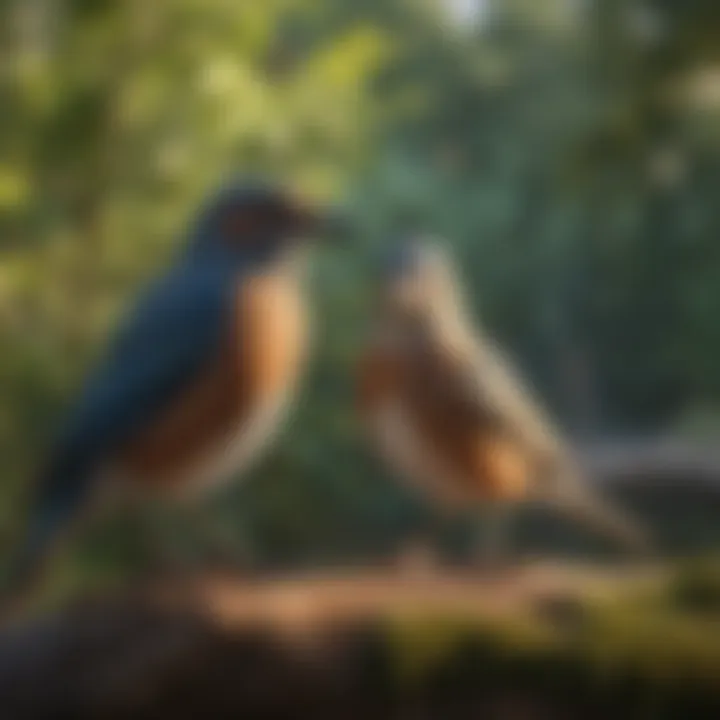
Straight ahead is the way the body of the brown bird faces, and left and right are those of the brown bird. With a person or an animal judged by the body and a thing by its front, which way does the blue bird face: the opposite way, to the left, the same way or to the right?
the opposite way

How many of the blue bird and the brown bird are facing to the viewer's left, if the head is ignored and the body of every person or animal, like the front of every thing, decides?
1

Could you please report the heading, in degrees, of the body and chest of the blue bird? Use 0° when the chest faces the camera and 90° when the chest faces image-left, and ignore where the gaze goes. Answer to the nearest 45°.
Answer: approximately 270°

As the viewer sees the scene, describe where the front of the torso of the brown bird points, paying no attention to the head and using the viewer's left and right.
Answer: facing to the left of the viewer
